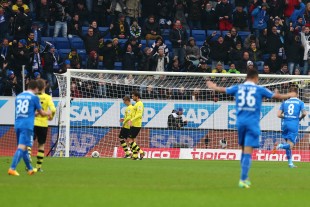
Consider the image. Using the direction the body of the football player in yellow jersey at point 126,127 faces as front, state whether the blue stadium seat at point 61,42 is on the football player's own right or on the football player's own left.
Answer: on the football player's own right

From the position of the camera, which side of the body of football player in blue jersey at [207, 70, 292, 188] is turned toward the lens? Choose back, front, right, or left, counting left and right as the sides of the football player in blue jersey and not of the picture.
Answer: back

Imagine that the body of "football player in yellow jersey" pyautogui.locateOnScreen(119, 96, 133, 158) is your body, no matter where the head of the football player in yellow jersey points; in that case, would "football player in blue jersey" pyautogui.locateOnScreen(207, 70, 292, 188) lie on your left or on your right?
on your left

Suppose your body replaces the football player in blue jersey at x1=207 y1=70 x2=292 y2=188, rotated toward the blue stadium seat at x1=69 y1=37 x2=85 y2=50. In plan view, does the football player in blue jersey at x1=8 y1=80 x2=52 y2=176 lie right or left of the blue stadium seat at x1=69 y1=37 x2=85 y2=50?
left

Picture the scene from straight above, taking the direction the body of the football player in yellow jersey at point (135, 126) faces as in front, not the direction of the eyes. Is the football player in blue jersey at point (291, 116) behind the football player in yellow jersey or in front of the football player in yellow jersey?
behind

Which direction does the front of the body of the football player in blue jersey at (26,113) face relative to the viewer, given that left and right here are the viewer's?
facing away from the viewer and to the right of the viewer
